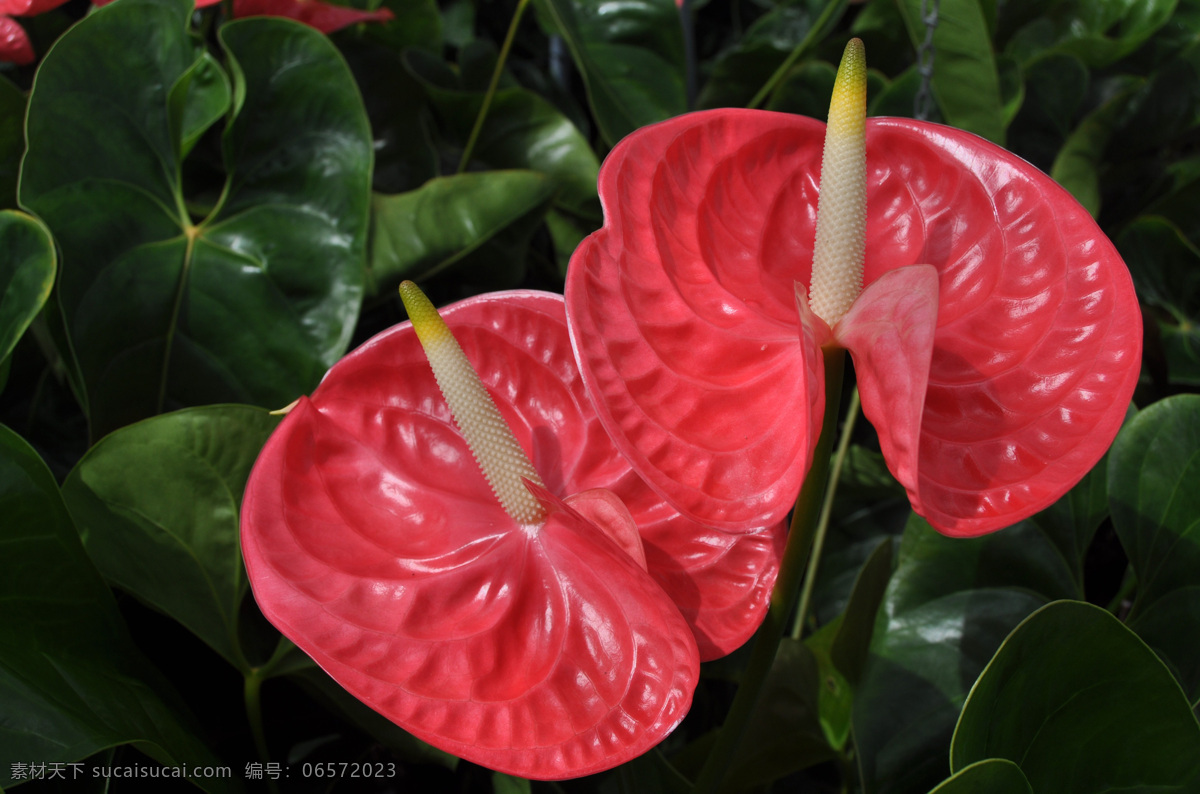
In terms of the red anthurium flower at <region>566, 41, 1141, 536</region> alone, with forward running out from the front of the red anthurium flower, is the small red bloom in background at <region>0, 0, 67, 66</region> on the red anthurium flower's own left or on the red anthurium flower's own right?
on the red anthurium flower's own right

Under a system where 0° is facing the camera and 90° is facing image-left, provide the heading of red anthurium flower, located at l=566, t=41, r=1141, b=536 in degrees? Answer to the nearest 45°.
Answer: approximately 0°

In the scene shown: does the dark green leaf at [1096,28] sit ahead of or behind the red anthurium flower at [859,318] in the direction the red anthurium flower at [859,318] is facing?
behind

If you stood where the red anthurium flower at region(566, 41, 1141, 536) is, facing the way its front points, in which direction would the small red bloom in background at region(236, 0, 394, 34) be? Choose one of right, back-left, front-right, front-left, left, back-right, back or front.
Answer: back-right
